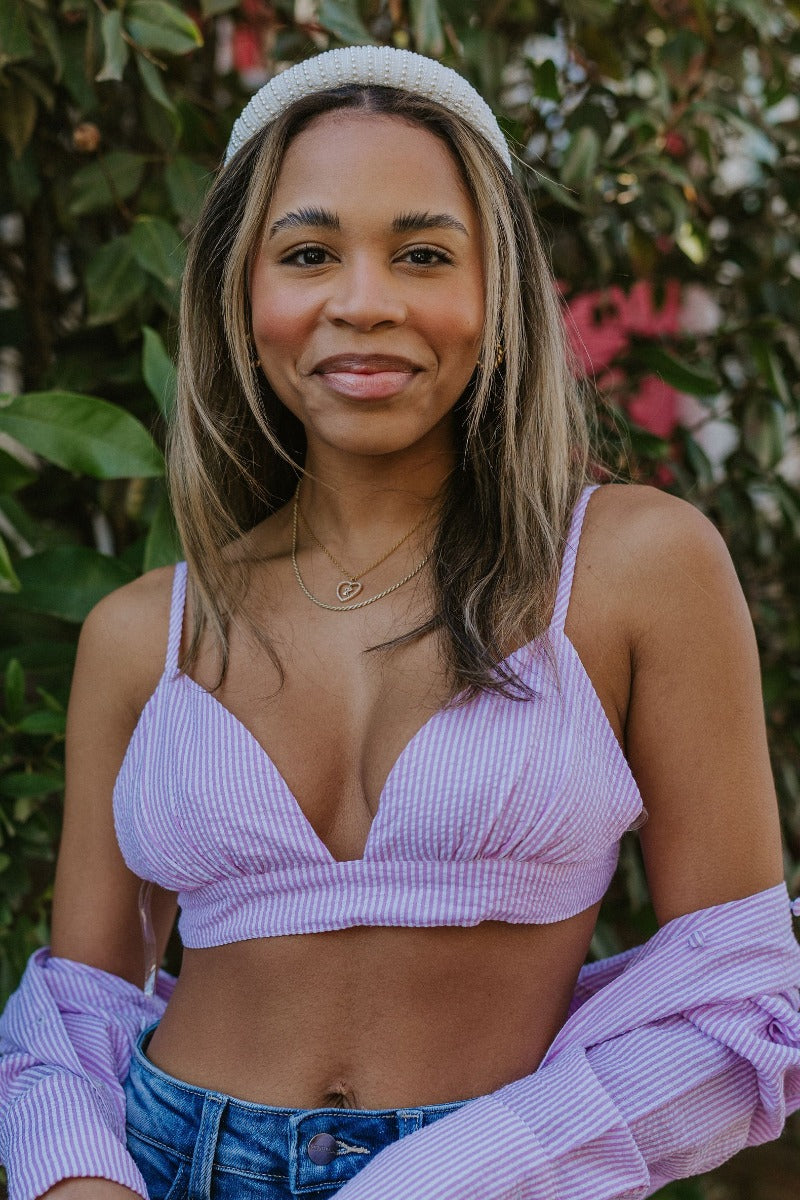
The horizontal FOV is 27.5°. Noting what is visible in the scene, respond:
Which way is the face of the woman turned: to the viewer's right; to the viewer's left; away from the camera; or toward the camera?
toward the camera

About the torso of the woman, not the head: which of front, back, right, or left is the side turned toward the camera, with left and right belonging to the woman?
front
